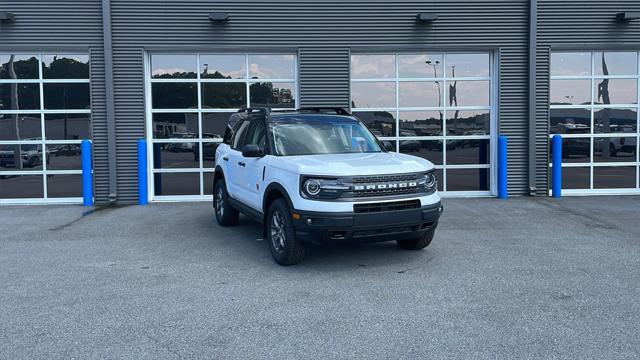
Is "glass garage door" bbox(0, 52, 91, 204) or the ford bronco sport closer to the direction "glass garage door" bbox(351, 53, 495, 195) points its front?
the ford bronco sport

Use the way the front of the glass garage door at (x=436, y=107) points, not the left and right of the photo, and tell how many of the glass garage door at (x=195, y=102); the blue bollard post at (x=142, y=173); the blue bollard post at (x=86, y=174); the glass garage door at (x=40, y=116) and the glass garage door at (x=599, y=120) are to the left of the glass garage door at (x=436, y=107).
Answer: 1

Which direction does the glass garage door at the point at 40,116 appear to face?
toward the camera

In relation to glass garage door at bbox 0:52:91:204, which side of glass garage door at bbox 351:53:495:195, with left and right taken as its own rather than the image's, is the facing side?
right

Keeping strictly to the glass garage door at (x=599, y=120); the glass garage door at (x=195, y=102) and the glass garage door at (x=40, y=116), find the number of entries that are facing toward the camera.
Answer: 3

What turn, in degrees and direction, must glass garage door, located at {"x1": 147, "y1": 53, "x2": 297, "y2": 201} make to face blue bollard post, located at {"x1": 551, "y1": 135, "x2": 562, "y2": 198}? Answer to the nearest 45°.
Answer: approximately 90° to its left

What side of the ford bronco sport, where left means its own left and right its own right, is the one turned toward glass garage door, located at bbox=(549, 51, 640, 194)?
left

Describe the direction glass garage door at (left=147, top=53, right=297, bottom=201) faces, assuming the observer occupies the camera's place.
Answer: facing the viewer
